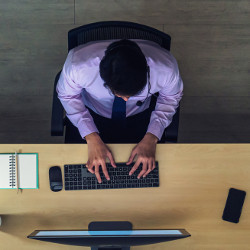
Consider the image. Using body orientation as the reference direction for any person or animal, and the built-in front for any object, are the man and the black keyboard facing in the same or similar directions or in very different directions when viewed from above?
very different directions

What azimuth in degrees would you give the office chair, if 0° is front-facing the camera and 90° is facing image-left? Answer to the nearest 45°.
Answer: approximately 0°

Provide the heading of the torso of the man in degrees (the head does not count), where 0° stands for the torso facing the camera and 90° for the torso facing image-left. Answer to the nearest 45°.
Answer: approximately 0°

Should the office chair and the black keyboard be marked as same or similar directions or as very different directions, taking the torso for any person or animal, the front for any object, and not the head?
very different directions

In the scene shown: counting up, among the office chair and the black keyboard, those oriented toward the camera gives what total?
1

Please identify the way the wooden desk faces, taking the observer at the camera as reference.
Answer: facing away from the viewer

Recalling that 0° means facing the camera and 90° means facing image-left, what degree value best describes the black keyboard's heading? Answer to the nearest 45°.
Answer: approximately 180°

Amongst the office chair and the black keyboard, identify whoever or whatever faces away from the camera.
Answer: the black keyboard

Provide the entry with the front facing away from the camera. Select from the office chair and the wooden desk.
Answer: the wooden desk
